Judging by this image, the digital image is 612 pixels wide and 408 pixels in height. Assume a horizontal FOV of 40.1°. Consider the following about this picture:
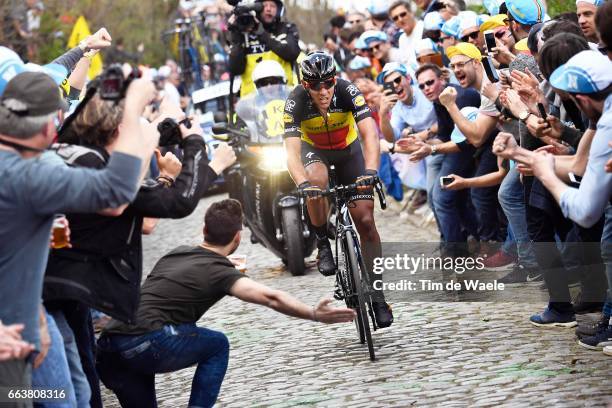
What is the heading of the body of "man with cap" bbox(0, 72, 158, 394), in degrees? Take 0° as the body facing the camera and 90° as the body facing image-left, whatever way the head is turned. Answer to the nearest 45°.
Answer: approximately 225°

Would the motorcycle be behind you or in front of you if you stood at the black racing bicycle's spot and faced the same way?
behind

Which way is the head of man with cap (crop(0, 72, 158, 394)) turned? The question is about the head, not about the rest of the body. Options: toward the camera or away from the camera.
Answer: away from the camera

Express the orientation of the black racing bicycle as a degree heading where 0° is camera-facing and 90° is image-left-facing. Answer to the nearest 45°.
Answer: approximately 0°

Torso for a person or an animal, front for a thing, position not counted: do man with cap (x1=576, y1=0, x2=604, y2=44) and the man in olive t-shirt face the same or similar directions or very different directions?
very different directions

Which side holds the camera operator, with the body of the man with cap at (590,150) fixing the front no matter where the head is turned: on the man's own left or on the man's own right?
on the man's own right

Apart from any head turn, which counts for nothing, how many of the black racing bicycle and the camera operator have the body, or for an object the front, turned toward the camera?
2
